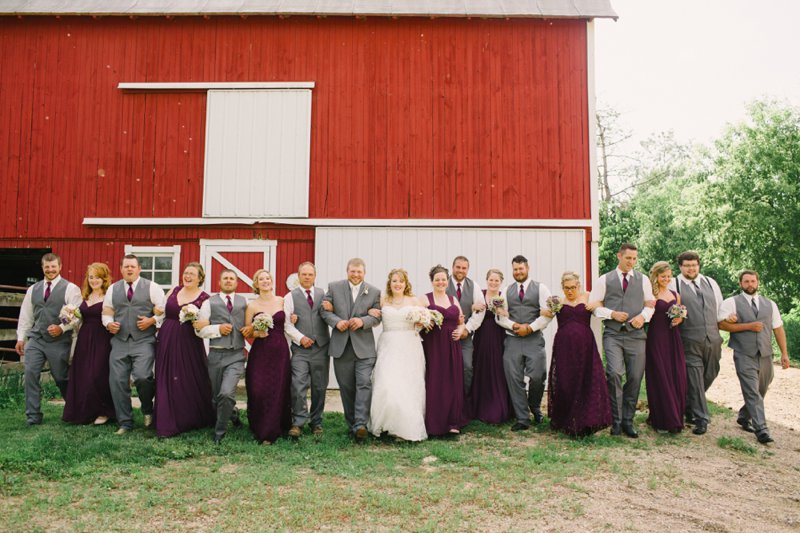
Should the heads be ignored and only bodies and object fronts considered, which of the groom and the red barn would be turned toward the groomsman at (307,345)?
the red barn

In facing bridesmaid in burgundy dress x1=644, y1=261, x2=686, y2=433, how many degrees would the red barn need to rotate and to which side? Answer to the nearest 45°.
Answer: approximately 45° to its left

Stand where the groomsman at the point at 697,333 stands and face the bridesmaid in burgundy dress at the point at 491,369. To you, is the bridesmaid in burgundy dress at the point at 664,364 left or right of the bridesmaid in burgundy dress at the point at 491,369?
left

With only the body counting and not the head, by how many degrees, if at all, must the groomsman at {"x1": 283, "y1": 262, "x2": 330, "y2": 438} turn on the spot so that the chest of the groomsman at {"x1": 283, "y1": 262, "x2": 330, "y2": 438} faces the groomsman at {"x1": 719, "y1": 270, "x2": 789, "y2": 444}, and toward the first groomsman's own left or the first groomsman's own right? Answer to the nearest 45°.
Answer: approximately 90° to the first groomsman's own left

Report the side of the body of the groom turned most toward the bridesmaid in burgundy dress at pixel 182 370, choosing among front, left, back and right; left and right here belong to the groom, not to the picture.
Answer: right

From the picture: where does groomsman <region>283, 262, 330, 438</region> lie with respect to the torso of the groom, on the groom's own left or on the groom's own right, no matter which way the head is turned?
on the groom's own right

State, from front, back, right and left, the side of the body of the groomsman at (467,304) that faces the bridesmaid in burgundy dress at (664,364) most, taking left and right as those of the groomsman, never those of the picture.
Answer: left

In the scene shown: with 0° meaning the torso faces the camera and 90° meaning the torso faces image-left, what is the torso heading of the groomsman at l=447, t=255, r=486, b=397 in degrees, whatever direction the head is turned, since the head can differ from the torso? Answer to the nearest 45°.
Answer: approximately 0°

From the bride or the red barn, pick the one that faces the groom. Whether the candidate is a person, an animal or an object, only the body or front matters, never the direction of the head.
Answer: the red barn

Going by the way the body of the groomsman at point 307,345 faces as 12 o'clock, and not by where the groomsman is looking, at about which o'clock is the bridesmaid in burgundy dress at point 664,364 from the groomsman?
The bridesmaid in burgundy dress is roughly at 9 o'clock from the groomsman.
